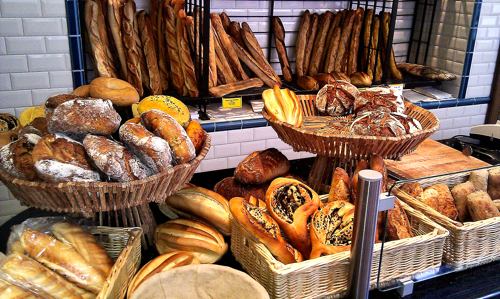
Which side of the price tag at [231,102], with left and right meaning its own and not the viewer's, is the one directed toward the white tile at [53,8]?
right

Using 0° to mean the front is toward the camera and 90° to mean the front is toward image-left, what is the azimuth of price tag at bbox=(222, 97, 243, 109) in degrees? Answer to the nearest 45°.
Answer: approximately 0°

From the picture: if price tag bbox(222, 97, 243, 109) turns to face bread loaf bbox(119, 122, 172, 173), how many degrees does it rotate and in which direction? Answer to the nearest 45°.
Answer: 0° — it already faces it

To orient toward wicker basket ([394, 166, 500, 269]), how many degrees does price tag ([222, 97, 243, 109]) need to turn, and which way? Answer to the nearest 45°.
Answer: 0° — it already faces it

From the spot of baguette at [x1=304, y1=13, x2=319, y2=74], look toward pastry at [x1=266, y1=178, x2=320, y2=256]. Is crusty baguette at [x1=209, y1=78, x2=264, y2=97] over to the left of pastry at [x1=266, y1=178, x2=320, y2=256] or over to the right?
right

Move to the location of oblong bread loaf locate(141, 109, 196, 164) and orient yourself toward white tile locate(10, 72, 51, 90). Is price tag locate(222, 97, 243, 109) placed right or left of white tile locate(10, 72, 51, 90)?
right

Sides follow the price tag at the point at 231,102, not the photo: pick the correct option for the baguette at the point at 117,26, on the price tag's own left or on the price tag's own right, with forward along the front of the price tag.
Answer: on the price tag's own right

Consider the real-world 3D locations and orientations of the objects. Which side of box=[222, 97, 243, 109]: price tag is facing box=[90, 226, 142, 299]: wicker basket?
front

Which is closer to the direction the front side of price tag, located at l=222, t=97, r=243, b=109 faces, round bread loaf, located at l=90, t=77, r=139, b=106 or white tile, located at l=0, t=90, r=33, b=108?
the round bread loaf
